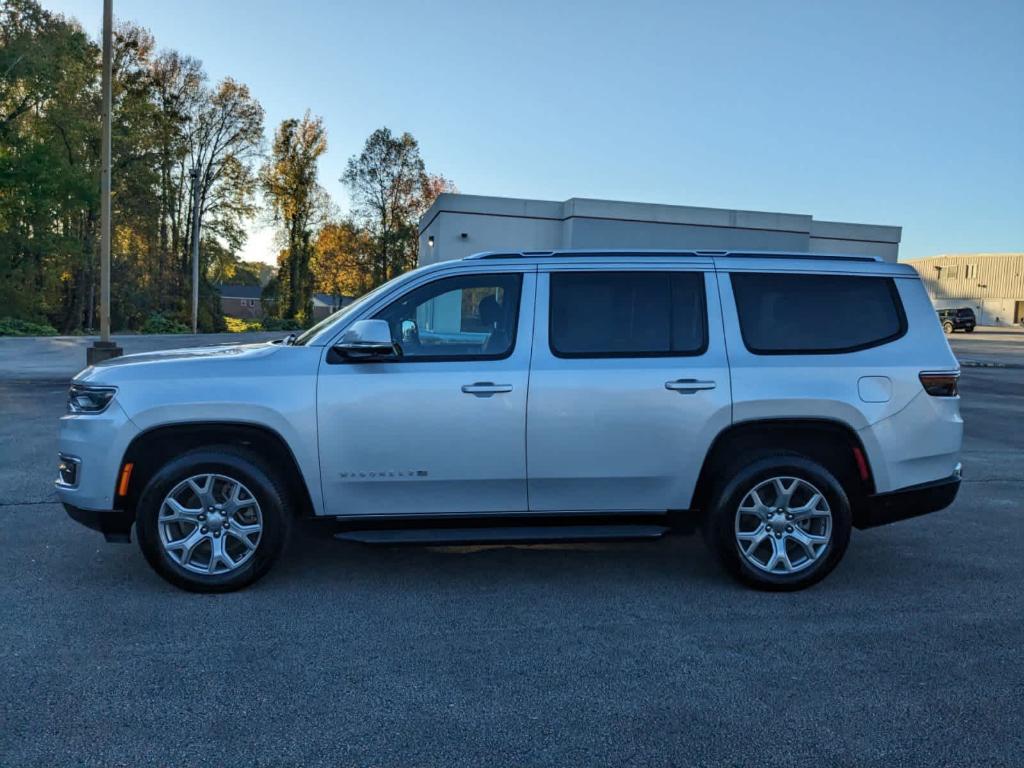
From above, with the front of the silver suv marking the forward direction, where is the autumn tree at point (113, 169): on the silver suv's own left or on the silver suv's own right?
on the silver suv's own right

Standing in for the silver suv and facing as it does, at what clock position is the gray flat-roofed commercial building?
The gray flat-roofed commercial building is roughly at 3 o'clock from the silver suv.

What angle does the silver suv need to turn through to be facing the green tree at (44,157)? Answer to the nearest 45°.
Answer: approximately 45° to its right

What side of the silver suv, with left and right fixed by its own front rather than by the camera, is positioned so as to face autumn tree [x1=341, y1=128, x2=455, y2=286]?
right

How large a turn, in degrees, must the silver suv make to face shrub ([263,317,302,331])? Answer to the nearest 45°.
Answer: approximately 90° to its right

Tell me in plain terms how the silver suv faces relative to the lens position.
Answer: facing to the left of the viewer

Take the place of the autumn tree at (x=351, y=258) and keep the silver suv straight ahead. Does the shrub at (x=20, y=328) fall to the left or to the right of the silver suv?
right
